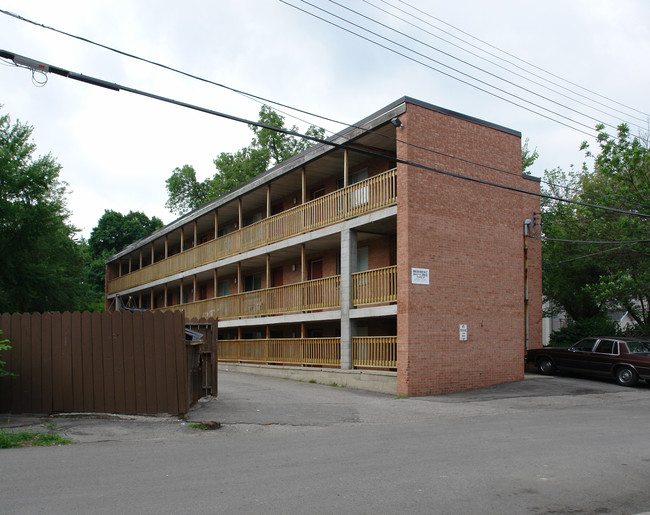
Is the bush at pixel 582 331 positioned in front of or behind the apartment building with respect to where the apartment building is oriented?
behind

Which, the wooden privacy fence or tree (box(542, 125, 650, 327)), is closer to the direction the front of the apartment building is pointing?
the wooden privacy fence

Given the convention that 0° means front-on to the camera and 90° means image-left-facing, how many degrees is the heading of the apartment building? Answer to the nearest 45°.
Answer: approximately 45°

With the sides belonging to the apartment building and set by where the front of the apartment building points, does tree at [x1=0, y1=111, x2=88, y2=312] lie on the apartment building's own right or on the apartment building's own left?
on the apartment building's own right

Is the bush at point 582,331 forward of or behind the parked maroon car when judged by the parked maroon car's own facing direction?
forward

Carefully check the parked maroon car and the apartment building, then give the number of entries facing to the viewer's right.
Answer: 0
